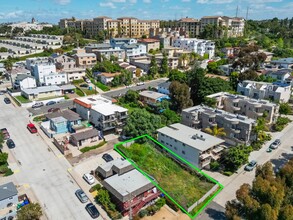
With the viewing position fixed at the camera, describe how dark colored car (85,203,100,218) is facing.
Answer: facing away from the viewer and to the left of the viewer

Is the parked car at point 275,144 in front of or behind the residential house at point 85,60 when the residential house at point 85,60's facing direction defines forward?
in front

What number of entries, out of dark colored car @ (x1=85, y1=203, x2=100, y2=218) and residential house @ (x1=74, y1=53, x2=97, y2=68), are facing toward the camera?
1

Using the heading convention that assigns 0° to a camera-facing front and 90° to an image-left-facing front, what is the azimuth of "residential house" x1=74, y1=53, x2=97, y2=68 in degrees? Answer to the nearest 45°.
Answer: approximately 0°

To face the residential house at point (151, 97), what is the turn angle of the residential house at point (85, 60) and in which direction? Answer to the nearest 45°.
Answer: approximately 45° to its left

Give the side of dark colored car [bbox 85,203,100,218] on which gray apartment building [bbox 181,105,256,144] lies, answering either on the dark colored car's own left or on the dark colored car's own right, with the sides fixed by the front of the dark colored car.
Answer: on the dark colored car's own right

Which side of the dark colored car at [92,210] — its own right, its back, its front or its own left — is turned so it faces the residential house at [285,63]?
right
